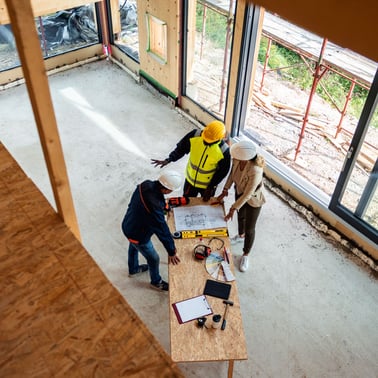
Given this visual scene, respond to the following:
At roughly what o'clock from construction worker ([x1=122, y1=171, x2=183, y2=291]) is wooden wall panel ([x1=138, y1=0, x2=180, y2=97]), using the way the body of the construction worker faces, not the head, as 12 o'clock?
The wooden wall panel is roughly at 9 o'clock from the construction worker.

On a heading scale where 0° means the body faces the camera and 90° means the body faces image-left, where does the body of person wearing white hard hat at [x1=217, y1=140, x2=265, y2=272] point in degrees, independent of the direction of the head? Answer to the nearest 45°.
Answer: approximately 45°

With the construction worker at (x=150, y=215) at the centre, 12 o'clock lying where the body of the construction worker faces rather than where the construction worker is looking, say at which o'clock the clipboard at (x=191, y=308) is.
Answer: The clipboard is roughly at 2 o'clock from the construction worker.

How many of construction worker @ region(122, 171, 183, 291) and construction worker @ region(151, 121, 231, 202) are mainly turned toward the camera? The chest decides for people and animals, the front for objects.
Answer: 1

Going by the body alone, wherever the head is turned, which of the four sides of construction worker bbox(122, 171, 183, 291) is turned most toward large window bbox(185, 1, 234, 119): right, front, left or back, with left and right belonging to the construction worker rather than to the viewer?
left

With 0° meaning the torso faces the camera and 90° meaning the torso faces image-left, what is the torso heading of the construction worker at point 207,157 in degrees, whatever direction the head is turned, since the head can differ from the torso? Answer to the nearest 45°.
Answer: approximately 0°

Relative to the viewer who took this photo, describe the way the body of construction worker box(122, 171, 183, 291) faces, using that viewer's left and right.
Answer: facing to the right of the viewer

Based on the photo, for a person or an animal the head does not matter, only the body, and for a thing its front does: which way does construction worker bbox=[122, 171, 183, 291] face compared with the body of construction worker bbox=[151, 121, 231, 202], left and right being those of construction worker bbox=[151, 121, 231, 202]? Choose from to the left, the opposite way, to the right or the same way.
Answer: to the left

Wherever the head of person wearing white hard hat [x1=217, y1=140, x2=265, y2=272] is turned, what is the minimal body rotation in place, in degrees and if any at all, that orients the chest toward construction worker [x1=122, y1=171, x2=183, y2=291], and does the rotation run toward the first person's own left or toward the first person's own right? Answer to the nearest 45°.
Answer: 0° — they already face them

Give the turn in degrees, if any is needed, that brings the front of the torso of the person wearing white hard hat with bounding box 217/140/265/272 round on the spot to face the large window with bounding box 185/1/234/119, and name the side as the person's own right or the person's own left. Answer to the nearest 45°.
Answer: approximately 135° to the person's own right

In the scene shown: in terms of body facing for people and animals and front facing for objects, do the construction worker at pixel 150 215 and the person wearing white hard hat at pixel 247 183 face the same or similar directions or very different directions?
very different directions
